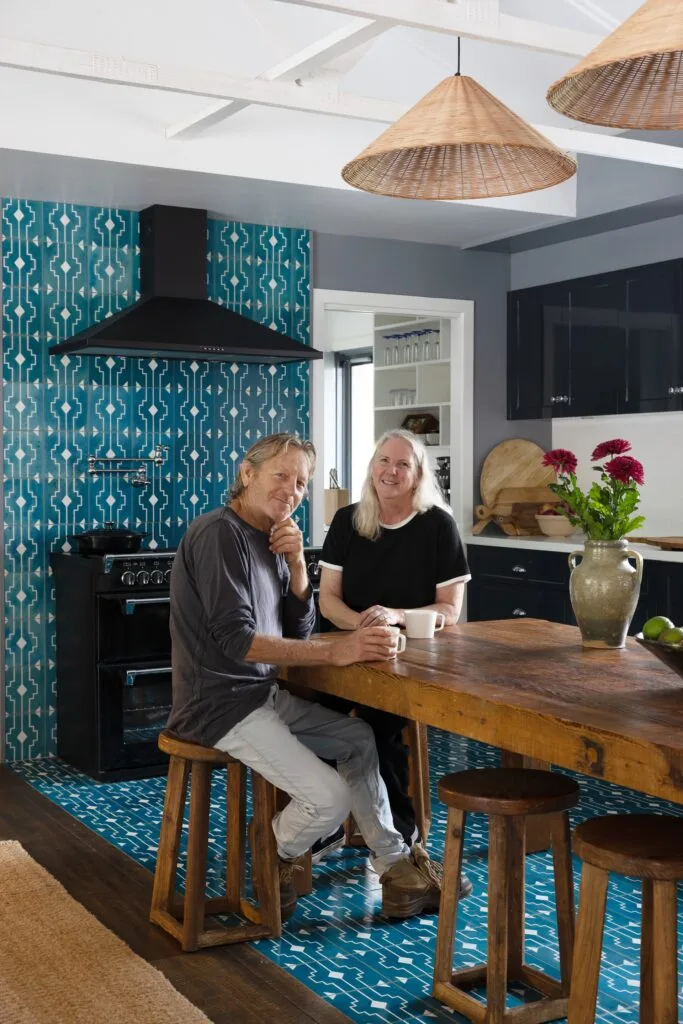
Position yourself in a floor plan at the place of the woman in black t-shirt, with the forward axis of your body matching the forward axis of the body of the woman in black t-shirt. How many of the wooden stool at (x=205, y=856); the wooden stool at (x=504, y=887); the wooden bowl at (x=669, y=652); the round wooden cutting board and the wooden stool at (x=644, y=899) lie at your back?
1

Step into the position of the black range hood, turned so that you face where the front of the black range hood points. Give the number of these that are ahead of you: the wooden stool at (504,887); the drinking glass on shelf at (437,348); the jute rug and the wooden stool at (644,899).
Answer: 3

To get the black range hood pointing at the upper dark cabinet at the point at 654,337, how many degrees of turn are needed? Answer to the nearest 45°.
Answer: approximately 90° to its left

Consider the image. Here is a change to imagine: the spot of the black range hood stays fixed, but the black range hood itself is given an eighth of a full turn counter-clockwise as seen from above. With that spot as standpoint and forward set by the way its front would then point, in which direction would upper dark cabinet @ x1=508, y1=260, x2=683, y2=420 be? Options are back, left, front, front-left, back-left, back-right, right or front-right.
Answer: front-left

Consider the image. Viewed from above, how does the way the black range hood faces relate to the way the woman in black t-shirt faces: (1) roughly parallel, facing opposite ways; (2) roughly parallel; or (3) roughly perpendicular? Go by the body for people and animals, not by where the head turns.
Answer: roughly parallel

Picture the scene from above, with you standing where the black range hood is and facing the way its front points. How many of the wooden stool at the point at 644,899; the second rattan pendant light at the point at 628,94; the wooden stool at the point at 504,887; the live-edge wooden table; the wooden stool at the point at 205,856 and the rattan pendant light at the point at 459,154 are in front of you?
6

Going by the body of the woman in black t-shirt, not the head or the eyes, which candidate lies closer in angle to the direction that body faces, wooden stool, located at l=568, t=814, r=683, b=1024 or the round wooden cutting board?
the wooden stool

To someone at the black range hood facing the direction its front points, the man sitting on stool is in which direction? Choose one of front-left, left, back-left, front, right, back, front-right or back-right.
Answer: front

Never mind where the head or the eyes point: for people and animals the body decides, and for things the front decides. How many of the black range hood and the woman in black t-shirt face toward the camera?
2

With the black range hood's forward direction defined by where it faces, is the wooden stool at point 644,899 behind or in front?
in front

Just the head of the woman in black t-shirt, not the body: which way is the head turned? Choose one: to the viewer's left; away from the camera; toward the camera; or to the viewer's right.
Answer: toward the camera

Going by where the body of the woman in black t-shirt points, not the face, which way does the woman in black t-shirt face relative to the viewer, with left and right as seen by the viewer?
facing the viewer

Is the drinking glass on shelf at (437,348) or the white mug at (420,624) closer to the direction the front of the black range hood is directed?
the white mug

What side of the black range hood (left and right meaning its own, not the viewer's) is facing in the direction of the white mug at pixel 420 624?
front

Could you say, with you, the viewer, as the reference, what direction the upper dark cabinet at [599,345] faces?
facing the viewer and to the left of the viewer
